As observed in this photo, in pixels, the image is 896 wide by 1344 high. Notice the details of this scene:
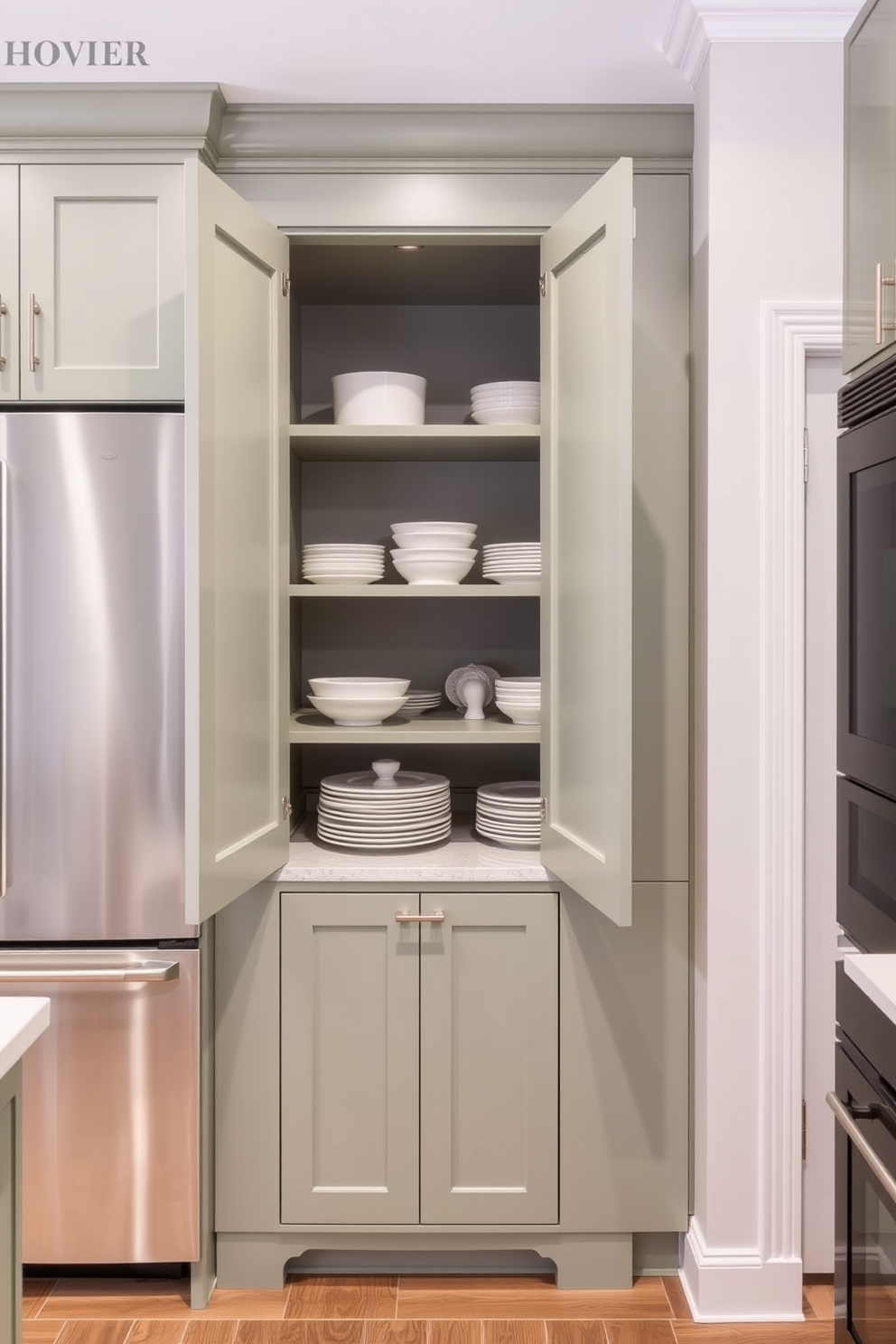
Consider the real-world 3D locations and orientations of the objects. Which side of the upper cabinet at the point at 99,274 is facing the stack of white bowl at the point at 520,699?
left

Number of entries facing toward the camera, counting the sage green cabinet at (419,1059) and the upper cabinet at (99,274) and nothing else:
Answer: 2

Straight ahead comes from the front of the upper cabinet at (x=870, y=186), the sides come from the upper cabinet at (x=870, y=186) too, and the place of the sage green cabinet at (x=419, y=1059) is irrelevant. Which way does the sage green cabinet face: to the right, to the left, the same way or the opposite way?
to the left

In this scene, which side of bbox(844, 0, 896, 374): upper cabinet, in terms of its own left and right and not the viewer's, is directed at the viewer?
left

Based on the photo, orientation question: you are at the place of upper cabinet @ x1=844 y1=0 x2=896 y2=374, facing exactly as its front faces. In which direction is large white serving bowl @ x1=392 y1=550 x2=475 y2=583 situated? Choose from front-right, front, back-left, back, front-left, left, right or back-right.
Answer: front-right
